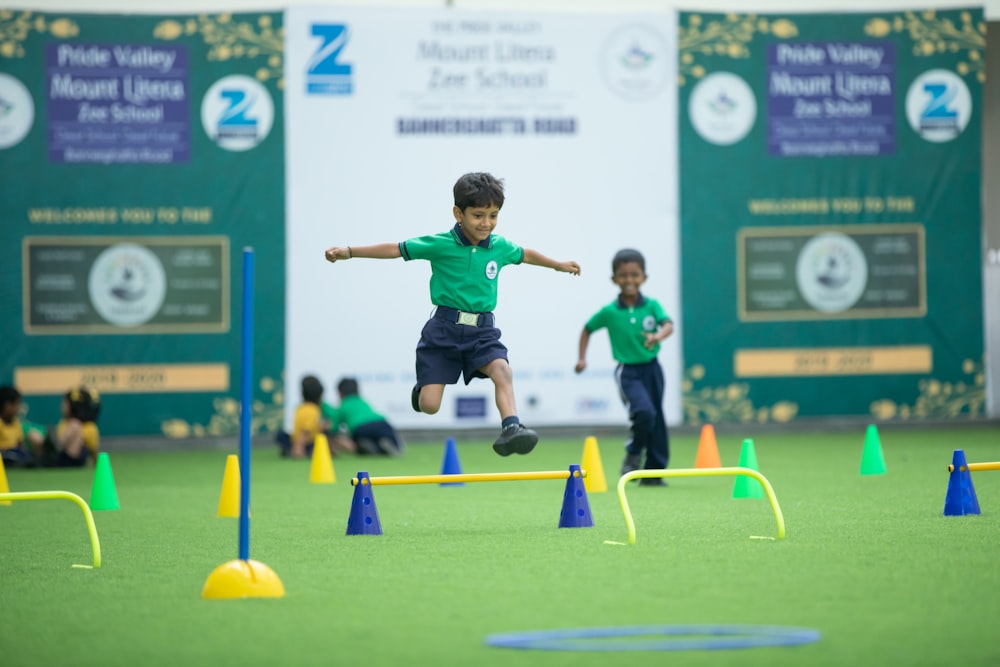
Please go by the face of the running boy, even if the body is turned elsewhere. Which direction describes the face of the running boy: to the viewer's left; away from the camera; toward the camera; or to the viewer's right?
toward the camera

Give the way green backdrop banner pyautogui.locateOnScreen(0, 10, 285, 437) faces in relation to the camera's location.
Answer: facing the viewer

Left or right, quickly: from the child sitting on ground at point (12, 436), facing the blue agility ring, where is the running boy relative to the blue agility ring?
left

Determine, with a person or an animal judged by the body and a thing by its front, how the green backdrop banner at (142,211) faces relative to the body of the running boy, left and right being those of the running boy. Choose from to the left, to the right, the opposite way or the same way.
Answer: the same way

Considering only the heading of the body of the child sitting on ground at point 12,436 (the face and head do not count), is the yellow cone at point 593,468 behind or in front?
in front

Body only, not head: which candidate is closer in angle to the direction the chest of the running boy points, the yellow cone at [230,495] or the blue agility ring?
the blue agility ring

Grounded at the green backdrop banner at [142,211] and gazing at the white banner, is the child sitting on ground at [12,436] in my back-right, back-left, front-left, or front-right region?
back-right

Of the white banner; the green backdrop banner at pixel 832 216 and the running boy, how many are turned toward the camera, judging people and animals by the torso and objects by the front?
3

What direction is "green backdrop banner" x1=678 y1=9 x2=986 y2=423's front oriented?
toward the camera

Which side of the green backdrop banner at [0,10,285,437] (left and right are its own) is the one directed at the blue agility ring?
front

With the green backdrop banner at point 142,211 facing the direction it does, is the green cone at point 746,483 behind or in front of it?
in front

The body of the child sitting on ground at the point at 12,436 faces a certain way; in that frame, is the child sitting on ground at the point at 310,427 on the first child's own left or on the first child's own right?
on the first child's own left

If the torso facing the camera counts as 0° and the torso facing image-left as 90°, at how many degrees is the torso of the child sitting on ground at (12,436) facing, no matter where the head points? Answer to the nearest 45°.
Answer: approximately 315°

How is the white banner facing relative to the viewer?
toward the camera

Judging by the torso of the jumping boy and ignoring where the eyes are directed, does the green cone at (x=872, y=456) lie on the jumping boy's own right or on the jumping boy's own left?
on the jumping boy's own left

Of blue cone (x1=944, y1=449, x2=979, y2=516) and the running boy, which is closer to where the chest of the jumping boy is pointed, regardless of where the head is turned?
the blue cone

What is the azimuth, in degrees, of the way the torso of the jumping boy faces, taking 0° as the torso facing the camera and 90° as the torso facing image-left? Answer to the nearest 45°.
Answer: approximately 315°

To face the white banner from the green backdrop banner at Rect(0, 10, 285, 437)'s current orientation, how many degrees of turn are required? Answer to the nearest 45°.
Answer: approximately 90° to its left

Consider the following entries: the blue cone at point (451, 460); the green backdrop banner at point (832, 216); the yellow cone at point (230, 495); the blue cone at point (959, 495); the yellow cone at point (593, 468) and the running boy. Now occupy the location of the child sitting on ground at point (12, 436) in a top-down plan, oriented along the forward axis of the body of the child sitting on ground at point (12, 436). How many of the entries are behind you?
0

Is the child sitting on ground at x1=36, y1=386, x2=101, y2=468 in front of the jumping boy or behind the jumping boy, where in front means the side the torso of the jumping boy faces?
behind
